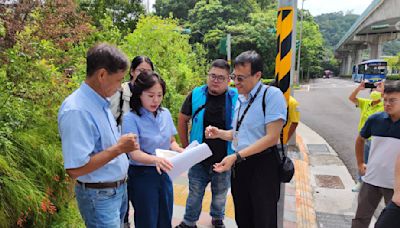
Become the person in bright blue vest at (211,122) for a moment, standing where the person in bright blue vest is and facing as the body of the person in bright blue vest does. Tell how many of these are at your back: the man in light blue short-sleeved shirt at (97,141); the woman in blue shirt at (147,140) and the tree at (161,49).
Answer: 1

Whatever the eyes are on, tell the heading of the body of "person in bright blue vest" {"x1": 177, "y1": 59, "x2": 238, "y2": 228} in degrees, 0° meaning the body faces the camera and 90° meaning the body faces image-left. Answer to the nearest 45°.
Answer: approximately 0°

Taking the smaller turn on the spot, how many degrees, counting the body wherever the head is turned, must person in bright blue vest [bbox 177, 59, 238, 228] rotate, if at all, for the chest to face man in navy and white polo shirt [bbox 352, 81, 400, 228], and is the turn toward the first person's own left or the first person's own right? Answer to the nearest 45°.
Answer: approximately 90° to the first person's own left

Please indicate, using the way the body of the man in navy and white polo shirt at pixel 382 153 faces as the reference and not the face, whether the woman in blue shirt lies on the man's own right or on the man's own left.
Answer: on the man's own right

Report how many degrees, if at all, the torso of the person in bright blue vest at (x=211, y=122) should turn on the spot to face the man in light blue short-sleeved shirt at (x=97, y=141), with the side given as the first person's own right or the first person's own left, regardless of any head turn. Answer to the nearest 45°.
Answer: approximately 45° to the first person's own right

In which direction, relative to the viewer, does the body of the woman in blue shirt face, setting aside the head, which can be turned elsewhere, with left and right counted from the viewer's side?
facing the viewer and to the right of the viewer

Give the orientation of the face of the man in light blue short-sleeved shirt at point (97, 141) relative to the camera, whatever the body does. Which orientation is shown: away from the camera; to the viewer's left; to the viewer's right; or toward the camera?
to the viewer's right

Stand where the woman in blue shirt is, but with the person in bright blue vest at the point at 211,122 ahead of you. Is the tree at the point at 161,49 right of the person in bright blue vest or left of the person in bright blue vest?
left

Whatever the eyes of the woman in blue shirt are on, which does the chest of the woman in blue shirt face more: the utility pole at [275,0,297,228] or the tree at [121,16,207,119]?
the utility pole
